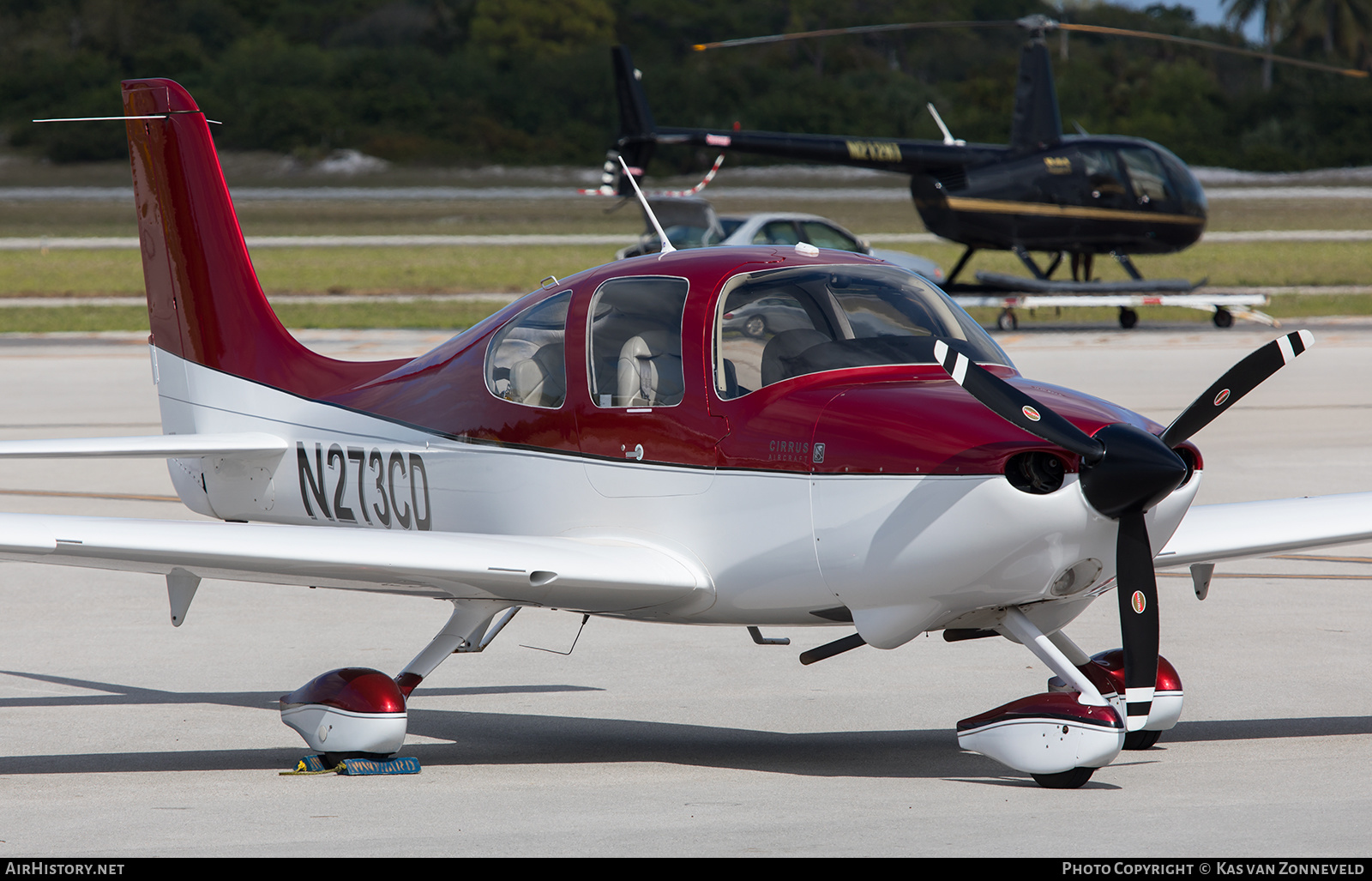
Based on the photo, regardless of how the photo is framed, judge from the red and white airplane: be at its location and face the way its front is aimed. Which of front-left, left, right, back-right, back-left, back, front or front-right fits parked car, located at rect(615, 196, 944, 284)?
back-left

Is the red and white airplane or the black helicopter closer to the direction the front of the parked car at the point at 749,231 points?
the black helicopter

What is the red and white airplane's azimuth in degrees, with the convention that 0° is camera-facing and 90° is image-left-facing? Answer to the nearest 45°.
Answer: approximately 315°

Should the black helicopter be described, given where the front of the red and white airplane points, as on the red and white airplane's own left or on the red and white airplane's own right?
on the red and white airplane's own left

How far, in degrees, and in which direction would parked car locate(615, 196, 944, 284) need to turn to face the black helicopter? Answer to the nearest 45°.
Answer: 0° — it already faces it

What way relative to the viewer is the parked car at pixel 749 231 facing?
to the viewer's right

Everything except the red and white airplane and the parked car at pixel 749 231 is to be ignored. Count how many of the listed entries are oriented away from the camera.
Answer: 0
